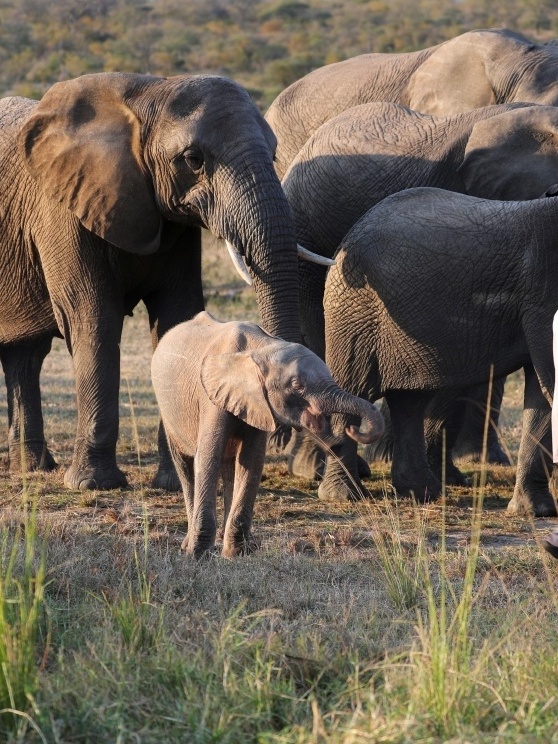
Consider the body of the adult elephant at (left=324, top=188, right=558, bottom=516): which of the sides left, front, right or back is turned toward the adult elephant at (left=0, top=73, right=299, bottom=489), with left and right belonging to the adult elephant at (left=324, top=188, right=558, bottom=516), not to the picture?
back

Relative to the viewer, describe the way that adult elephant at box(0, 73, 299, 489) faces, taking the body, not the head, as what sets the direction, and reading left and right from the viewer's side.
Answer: facing the viewer and to the right of the viewer

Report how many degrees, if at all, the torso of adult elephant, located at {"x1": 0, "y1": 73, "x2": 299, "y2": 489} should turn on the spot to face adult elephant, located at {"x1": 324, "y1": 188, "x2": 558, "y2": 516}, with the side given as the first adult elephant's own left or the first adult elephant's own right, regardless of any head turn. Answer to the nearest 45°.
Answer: approximately 45° to the first adult elephant's own left

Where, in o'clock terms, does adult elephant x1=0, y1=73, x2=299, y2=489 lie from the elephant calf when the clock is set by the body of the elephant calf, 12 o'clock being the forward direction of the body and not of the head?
The adult elephant is roughly at 7 o'clock from the elephant calf.

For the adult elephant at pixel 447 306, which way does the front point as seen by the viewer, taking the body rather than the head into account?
to the viewer's right

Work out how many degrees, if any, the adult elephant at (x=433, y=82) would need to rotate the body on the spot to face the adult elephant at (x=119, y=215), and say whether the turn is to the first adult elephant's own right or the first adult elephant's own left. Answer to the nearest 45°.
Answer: approximately 135° to the first adult elephant's own right

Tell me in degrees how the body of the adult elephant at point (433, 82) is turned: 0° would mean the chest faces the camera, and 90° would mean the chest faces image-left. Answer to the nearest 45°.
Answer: approximately 270°

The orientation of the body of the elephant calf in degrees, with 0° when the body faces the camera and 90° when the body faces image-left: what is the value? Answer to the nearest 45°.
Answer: approximately 315°

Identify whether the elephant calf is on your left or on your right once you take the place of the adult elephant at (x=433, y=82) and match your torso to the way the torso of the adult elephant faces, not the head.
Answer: on your right

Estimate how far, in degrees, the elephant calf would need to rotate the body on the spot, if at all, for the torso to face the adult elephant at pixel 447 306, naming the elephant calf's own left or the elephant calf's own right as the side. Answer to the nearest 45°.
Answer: approximately 90° to the elephant calf's own left
